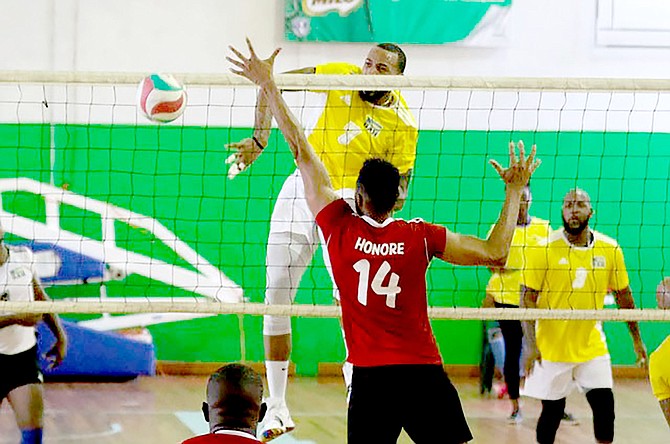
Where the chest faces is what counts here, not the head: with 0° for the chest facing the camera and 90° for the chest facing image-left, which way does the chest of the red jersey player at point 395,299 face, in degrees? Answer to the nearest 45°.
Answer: approximately 180°

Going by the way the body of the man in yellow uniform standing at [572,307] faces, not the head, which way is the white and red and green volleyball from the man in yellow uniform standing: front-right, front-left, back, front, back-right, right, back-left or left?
front-right

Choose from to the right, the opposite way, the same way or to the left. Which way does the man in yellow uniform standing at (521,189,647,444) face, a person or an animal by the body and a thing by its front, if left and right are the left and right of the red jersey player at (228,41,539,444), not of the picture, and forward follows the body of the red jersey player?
the opposite way

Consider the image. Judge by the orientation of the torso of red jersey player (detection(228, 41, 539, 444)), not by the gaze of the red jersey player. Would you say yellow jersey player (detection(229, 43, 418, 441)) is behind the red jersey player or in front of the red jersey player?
in front

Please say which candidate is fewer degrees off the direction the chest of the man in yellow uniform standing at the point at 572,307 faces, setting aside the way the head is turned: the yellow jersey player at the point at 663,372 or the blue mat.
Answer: the yellow jersey player

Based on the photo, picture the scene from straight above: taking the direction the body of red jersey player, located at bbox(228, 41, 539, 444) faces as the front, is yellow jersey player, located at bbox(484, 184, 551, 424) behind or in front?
in front

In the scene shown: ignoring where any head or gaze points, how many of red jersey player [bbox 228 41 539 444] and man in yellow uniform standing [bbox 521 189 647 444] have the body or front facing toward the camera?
1

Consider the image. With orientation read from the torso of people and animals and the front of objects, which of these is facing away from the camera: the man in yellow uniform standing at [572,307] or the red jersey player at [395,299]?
the red jersey player
